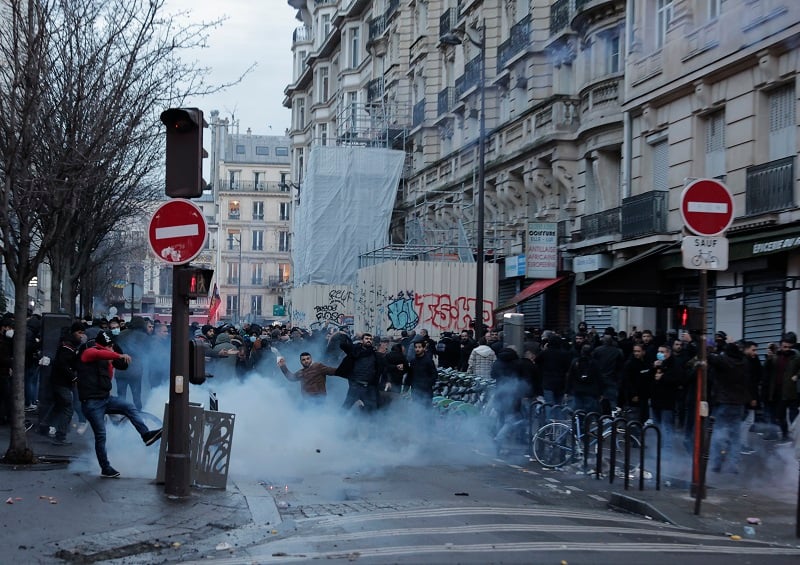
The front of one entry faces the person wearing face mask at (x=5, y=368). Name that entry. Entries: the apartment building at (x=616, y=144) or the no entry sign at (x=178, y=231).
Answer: the apartment building

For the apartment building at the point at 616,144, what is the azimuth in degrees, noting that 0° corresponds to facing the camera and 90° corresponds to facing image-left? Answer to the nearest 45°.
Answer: approximately 45°

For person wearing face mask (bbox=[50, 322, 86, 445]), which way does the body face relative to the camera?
to the viewer's right

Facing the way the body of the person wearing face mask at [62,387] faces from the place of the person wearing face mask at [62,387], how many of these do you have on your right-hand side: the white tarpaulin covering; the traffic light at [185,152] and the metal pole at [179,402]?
2

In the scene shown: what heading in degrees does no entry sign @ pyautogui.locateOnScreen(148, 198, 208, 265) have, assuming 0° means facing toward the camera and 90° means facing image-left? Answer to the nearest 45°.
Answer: approximately 0°

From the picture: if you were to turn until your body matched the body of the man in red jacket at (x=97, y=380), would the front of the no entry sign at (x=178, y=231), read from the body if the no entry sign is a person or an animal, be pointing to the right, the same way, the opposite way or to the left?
to the right

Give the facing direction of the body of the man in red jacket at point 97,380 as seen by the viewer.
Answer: to the viewer's right

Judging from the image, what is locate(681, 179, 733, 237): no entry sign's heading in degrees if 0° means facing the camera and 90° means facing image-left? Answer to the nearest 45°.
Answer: approximately 0°

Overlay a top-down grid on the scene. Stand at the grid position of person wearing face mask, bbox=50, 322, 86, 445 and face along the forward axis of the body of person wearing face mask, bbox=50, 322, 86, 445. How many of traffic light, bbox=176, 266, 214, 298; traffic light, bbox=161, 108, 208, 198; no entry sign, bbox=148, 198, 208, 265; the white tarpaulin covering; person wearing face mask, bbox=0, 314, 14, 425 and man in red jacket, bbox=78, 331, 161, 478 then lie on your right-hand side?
4

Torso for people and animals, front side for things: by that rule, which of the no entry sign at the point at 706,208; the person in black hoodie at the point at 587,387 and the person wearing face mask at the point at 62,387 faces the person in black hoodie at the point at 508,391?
the person wearing face mask
